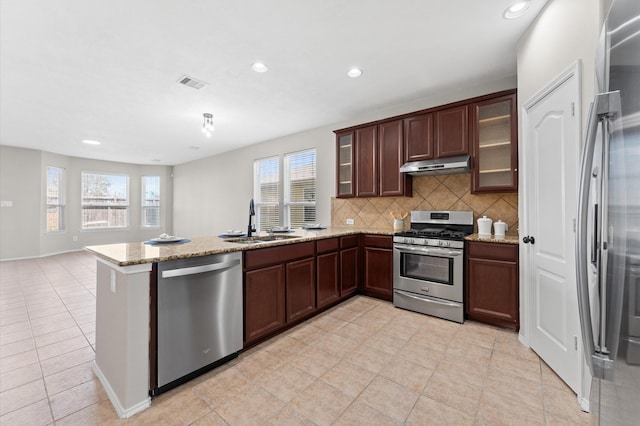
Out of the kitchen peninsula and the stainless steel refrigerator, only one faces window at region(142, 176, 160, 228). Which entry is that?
the stainless steel refrigerator

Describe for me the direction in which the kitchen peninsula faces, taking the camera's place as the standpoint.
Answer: facing the viewer and to the right of the viewer

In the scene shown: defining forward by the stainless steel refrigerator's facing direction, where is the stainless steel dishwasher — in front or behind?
in front

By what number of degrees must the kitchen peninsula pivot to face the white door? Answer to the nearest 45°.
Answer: approximately 45° to its left

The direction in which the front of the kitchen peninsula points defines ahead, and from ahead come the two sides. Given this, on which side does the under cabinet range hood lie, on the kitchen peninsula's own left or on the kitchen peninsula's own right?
on the kitchen peninsula's own left

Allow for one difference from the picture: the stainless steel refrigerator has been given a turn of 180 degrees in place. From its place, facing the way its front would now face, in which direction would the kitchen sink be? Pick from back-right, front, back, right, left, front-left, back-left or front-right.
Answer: back

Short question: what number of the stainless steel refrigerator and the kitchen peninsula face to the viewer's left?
1

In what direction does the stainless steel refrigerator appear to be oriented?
to the viewer's left

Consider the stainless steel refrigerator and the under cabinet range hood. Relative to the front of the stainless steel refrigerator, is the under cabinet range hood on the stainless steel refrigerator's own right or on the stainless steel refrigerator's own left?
on the stainless steel refrigerator's own right

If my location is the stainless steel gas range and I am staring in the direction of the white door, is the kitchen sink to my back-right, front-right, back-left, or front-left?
back-right

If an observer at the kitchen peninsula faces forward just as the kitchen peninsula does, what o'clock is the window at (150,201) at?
The window is roughly at 7 o'clock from the kitchen peninsula.

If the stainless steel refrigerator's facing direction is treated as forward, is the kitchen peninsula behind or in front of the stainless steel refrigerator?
in front
